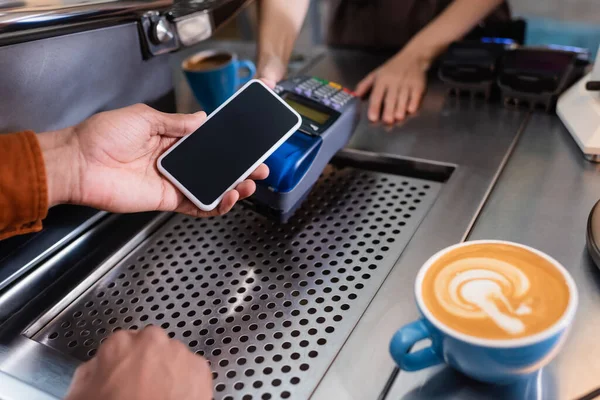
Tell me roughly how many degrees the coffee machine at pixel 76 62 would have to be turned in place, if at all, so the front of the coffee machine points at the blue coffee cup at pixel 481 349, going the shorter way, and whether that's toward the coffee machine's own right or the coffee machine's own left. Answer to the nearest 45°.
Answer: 0° — it already faces it

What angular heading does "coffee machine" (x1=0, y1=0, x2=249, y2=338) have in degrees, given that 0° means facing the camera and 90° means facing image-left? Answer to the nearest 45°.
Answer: approximately 315°
